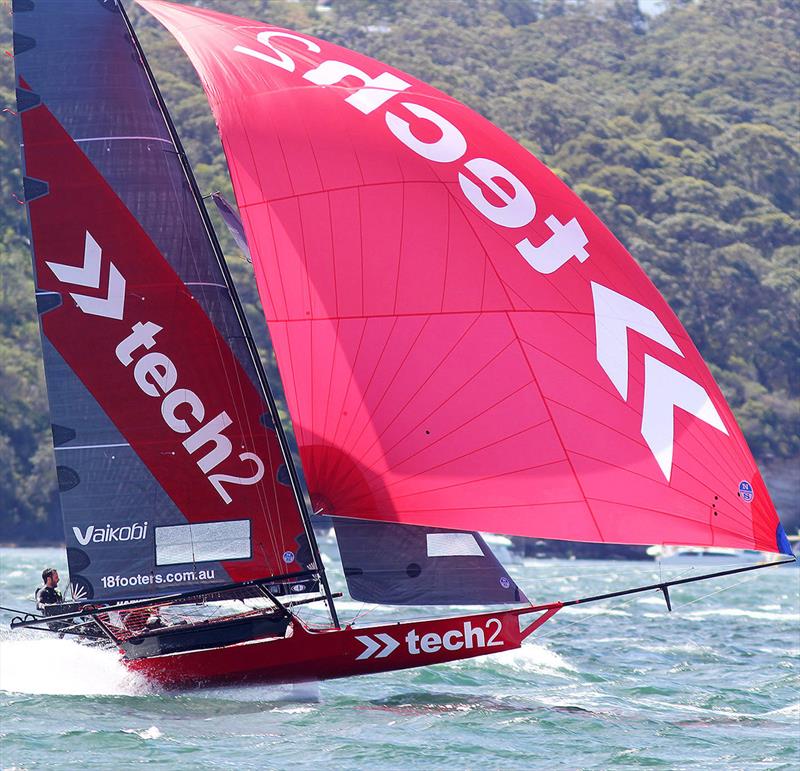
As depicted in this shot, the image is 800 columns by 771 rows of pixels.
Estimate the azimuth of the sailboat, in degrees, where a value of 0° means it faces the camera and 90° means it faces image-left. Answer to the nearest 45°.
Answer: approximately 270°
